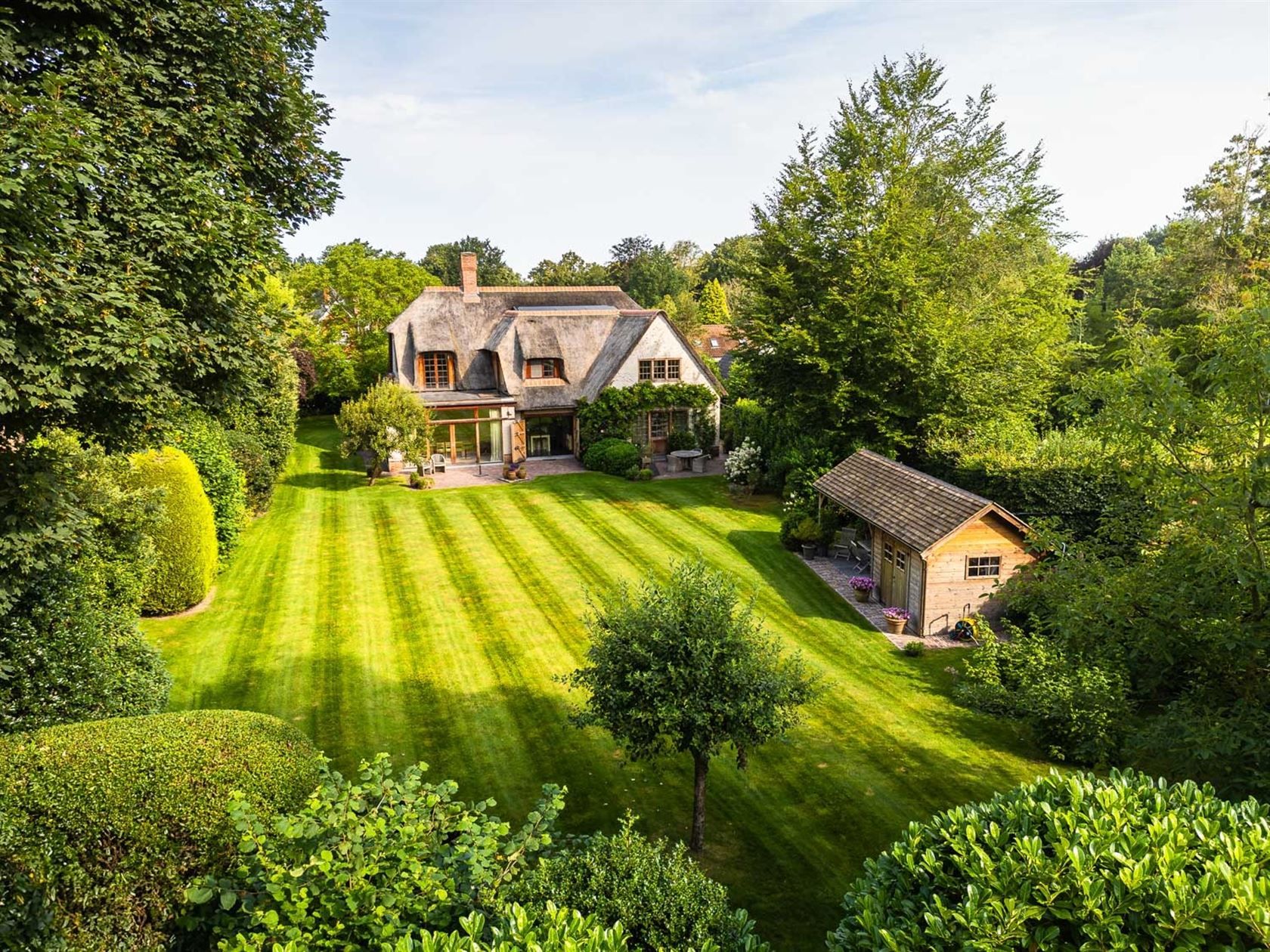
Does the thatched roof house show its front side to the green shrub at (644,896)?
yes

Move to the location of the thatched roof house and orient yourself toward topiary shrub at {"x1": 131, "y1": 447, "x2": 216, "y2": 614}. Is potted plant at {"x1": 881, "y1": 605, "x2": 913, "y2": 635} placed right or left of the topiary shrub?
left

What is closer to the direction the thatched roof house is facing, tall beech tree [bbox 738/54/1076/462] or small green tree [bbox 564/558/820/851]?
the small green tree

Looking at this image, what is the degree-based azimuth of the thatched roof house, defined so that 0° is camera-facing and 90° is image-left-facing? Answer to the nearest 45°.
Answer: approximately 0°

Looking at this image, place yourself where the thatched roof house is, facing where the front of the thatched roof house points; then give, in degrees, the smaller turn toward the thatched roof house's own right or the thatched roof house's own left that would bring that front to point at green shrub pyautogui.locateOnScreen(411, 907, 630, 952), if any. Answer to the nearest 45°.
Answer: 0° — it already faces it

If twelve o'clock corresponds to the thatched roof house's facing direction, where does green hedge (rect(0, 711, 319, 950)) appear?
The green hedge is roughly at 12 o'clock from the thatched roof house.
